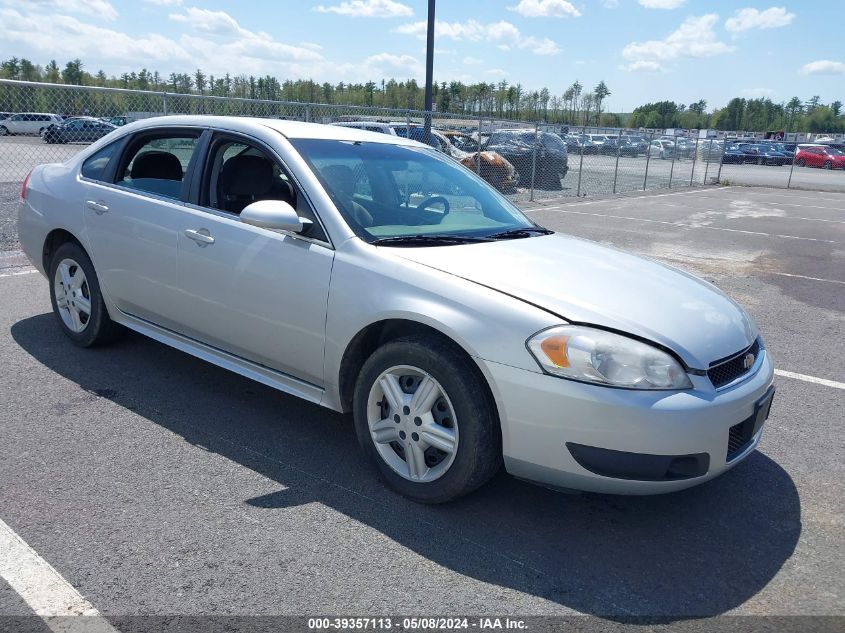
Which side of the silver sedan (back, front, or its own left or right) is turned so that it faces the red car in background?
left

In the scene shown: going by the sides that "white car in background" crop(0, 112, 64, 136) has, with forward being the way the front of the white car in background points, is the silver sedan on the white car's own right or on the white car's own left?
on the white car's own left

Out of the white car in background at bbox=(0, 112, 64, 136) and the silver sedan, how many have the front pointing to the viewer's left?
1

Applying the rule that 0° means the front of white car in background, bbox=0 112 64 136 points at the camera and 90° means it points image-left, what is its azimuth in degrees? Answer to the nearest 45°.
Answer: approximately 90°

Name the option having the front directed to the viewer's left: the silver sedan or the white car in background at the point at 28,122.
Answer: the white car in background

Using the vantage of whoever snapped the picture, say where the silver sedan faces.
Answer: facing the viewer and to the right of the viewer

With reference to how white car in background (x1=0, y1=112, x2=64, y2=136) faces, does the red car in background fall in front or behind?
behind
